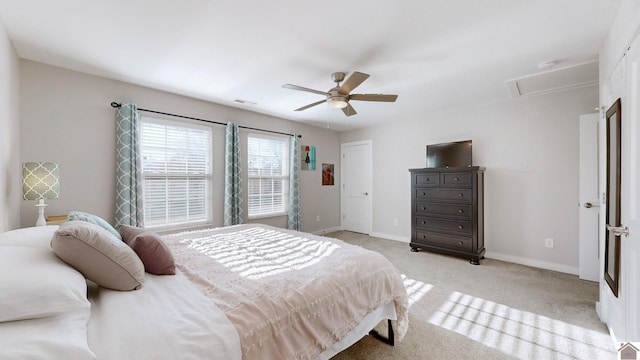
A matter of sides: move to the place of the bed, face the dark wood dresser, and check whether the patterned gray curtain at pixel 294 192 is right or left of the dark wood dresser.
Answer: left

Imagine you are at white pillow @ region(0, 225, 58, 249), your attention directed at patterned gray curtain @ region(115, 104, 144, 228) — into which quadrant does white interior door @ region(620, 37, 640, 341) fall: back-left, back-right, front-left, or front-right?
back-right

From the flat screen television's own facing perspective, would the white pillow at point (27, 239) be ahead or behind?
ahead

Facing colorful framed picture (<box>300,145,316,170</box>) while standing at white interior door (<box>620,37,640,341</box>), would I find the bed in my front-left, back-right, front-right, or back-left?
front-left

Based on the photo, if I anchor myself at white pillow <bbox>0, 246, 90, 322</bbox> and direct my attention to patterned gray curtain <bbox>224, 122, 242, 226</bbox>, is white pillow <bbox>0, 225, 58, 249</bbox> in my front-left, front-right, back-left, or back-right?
front-left

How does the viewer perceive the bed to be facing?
facing away from the viewer and to the right of the viewer

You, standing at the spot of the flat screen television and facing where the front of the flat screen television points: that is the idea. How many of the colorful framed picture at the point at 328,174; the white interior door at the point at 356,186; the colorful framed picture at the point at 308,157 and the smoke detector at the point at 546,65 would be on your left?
1

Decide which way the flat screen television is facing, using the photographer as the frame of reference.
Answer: facing the viewer and to the left of the viewer

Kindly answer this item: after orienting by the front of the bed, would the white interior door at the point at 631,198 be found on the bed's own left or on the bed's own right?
on the bed's own right

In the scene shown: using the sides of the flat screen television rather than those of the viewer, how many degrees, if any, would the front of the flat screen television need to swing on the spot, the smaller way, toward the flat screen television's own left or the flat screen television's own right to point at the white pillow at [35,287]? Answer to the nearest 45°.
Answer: approximately 45° to the flat screen television's own left
